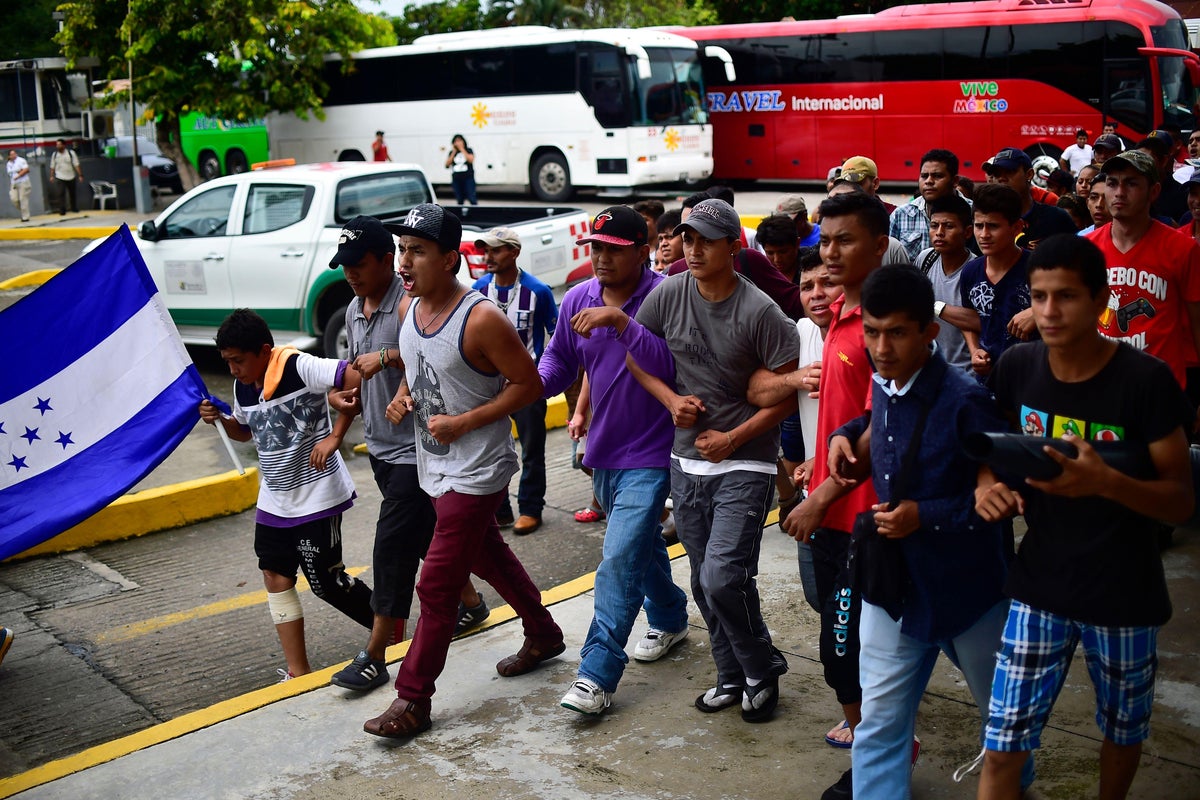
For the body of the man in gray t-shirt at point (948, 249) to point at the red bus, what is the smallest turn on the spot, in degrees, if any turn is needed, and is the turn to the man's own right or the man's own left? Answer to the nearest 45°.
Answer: approximately 135° to the man's own right

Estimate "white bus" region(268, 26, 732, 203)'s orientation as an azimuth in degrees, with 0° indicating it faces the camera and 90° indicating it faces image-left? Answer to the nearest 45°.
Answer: approximately 315°

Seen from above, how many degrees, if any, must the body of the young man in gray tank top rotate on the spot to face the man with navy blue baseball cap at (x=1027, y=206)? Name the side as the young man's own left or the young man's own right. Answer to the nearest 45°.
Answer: approximately 180°

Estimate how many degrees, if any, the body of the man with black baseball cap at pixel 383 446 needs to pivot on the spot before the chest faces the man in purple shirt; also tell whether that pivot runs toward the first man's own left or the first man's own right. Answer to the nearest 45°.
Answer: approximately 90° to the first man's own left

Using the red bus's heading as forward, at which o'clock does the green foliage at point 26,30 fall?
The green foliage is roughly at 5 o'clock from the red bus.

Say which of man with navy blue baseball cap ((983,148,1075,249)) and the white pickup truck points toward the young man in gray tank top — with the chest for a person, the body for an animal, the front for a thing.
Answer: the man with navy blue baseball cap

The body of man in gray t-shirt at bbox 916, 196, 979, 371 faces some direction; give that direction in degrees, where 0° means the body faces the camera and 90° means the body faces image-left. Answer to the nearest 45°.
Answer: approximately 45°

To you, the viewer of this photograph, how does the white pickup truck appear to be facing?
facing away from the viewer and to the left of the viewer

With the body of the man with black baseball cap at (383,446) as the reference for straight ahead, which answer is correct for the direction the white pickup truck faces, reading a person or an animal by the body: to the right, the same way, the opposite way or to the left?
to the right
